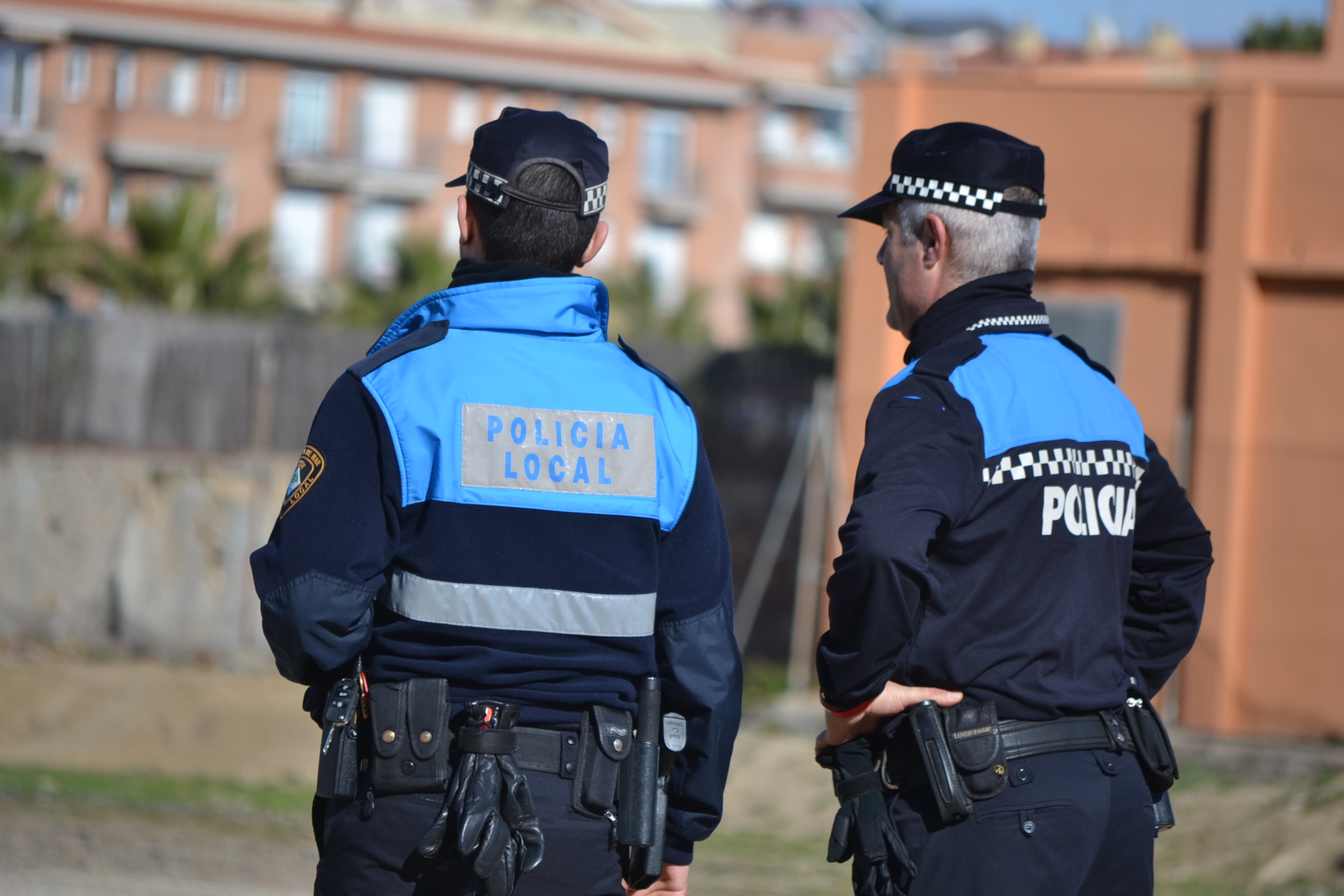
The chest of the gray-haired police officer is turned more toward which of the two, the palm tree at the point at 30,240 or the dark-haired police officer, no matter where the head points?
the palm tree

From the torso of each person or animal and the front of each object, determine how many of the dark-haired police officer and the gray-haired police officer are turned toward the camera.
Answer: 0

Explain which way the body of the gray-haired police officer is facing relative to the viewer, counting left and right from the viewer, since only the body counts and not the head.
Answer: facing away from the viewer and to the left of the viewer

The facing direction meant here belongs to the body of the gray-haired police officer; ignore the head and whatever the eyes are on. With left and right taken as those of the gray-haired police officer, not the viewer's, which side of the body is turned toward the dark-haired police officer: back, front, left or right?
left

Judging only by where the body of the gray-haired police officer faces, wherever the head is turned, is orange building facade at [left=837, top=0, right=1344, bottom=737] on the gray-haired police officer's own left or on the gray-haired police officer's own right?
on the gray-haired police officer's own right

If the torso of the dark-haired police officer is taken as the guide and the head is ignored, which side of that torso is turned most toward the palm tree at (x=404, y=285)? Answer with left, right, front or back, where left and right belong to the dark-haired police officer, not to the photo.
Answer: front

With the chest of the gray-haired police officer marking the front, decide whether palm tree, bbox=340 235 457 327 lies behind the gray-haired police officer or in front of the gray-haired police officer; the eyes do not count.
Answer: in front

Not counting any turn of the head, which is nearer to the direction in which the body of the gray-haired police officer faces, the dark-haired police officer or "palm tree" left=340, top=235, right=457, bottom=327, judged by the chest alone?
the palm tree

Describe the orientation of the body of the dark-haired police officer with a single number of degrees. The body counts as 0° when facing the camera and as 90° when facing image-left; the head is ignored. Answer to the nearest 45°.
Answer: approximately 180°

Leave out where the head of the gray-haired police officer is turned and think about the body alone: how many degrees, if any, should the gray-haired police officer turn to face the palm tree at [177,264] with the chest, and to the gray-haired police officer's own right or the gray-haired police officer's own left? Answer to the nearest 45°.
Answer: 0° — they already face it

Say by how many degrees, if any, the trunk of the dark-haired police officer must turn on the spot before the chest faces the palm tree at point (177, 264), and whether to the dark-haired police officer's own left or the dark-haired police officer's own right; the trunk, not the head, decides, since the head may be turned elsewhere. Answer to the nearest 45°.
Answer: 0° — they already face it

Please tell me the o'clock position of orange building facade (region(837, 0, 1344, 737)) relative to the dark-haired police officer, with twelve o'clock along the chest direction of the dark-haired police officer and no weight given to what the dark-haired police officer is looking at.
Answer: The orange building facade is roughly at 1 o'clock from the dark-haired police officer.
